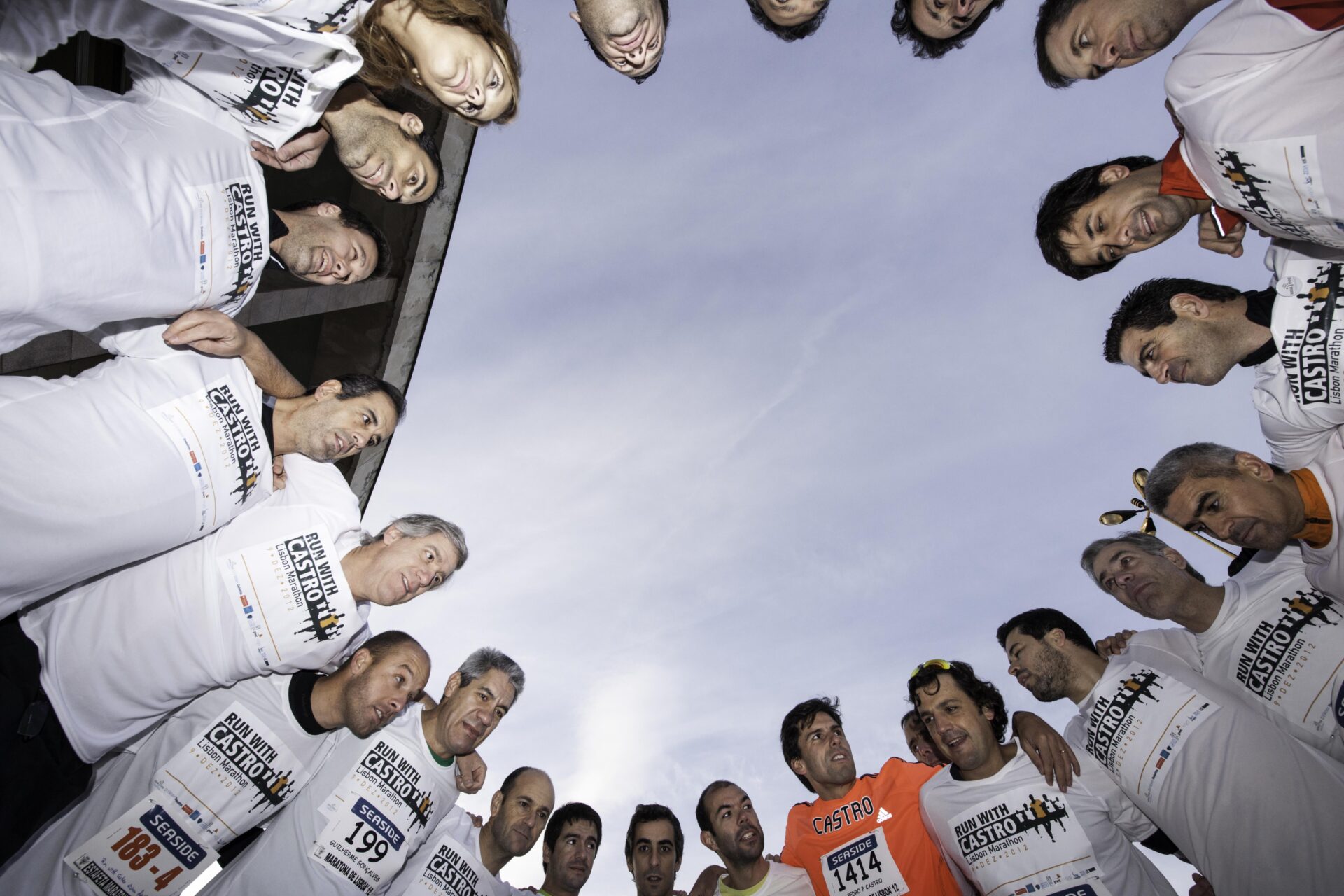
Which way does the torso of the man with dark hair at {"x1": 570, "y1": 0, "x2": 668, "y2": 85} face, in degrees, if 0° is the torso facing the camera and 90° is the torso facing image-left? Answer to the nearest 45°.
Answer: approximately 0°

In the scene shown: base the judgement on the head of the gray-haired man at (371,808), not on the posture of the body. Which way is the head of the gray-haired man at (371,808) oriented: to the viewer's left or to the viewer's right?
to the viewer's right

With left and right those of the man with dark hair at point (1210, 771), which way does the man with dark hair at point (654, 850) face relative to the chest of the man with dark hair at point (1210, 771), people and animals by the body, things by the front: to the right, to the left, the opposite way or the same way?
to the left
